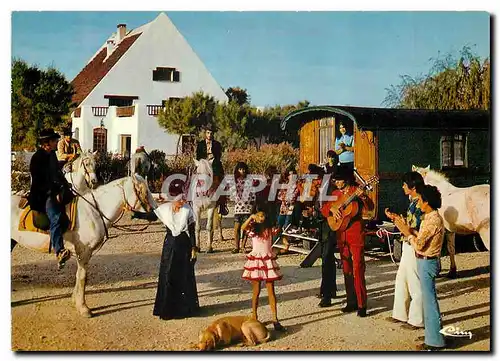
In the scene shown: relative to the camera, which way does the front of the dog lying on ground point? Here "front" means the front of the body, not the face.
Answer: to the viewer's left

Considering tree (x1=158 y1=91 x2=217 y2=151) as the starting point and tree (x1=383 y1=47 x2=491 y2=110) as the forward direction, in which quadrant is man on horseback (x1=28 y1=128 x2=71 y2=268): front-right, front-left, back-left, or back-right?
back-right

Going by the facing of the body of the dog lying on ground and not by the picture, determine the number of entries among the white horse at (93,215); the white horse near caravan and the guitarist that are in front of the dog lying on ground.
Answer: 1

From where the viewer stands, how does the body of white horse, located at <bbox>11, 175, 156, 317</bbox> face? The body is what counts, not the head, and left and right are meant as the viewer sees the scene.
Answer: facing to the right of the viewer

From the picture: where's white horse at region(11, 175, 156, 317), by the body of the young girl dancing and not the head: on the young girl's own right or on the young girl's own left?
on the young girl's own right

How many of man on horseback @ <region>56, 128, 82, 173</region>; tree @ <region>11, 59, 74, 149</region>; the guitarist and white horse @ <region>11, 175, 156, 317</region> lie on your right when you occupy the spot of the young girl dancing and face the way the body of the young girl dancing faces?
3

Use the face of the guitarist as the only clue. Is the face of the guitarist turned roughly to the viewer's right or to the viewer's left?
to the viewer's left

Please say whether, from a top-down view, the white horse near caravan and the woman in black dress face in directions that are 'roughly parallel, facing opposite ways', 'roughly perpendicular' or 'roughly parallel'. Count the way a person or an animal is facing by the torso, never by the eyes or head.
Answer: roughly perpendicular

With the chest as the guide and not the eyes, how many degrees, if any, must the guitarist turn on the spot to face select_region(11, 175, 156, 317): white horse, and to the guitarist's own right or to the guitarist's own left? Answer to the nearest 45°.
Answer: approximately 45° to the guitarist's own right

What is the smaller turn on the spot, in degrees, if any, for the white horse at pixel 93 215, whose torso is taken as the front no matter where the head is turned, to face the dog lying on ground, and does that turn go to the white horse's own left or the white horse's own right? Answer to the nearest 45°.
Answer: approximately 45° to the white horse's own right

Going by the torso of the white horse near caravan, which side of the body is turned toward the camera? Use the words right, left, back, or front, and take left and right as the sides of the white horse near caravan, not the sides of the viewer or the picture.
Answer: left

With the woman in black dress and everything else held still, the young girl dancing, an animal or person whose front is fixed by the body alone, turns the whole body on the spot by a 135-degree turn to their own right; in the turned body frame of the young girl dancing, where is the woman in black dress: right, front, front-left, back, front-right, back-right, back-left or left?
front-left
